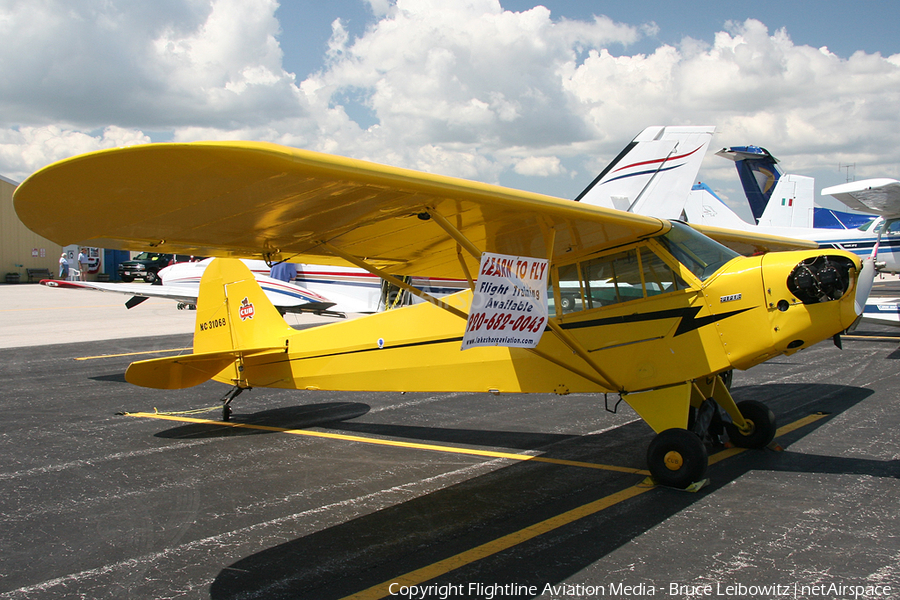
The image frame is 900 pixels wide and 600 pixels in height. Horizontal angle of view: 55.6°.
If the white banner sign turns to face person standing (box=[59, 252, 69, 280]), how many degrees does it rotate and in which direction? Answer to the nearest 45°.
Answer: approximately 135° to its right

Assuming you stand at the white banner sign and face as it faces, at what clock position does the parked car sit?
The parked car is roughly at 5 o'clock from the white banner sign.

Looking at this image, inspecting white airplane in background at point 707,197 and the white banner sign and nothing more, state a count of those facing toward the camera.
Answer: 1

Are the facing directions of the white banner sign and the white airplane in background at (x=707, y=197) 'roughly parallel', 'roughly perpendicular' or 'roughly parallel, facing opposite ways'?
roughly perpendicular

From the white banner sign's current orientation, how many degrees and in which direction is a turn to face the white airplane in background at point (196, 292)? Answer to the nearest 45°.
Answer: approximately 135° to its right

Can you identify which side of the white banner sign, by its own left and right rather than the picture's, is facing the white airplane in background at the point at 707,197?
back
